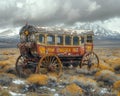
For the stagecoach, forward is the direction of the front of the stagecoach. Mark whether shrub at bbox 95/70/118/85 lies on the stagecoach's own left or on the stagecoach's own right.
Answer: on the stagecoach's own left

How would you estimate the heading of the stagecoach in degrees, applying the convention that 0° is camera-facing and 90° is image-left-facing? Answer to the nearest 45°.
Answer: approximately 45°
